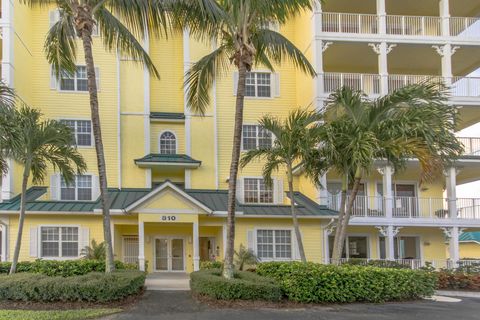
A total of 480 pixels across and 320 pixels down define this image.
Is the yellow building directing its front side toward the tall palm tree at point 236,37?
yes

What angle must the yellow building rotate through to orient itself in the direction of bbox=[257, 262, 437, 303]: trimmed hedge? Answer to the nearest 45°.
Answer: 0° — it already faces it

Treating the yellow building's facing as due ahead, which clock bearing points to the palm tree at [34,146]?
The palm tree is roughly at 1 o'clock from the yellow building.

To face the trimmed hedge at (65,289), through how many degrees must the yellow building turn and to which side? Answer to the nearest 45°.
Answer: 0° — it already faces it

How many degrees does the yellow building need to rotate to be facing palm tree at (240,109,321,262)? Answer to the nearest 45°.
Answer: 0° — it already faces it

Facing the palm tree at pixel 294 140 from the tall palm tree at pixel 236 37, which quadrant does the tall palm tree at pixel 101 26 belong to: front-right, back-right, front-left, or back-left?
back-left

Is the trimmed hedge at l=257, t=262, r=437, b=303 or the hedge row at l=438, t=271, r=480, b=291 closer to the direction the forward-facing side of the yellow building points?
the trimmed hedge

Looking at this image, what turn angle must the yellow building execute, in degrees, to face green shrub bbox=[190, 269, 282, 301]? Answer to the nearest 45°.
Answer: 0° — it already faces it

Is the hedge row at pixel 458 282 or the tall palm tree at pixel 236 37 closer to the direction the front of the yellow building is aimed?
the tall palm tree

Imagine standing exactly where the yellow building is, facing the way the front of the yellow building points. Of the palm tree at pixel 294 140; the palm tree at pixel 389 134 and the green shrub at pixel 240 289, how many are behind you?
0

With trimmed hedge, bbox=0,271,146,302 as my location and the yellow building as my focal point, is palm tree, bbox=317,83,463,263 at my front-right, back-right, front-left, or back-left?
front-right

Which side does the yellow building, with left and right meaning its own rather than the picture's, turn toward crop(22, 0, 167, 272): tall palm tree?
front

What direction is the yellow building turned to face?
toward the camera
